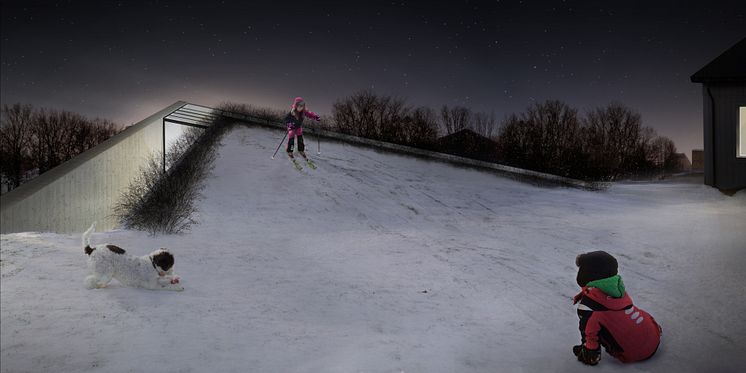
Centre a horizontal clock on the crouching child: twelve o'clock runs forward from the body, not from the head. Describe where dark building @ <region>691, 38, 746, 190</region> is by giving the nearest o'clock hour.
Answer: The dark building is roughly at 2 o'clock from the crouching child.

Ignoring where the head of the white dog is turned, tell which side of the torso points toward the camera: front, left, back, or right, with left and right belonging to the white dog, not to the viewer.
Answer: right

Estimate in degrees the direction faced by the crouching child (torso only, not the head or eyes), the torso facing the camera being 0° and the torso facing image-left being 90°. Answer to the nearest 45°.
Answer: approximately 135°

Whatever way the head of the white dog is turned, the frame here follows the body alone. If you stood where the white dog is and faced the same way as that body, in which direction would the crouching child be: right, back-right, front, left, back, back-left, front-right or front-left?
front-right

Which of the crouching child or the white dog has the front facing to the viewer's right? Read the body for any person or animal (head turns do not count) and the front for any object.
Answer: the white dog

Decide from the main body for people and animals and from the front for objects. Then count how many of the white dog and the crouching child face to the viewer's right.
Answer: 1

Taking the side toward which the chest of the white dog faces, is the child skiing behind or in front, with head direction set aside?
in front
